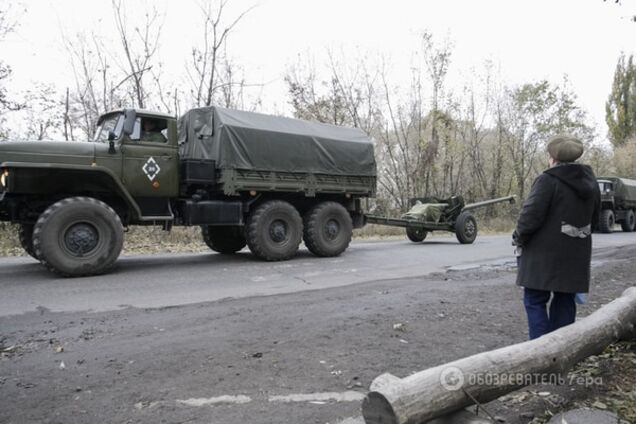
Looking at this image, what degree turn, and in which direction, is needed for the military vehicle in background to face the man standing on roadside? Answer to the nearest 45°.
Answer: approximately 45° to its left

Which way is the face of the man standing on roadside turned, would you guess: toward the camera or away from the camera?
away from the camera

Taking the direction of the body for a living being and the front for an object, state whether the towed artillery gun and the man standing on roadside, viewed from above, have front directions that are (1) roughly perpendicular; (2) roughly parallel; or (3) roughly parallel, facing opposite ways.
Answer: roughly perpendicular

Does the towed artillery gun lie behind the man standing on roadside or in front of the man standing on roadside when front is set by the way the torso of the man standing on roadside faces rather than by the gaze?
in front

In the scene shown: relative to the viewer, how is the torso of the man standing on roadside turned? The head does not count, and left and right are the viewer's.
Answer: facing away from the viewer and to the left of the viewer

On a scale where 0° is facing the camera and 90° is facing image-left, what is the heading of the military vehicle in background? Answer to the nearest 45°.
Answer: approximately 45°

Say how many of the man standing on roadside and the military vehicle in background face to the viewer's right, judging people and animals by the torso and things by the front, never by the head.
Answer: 0

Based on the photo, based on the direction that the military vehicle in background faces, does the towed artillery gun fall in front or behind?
in front

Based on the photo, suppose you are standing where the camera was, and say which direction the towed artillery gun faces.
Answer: facing away from the viewer and to the right of the viewer

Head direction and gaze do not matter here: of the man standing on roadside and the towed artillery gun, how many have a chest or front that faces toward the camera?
0

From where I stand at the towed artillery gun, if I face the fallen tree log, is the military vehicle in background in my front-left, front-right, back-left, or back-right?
back-left

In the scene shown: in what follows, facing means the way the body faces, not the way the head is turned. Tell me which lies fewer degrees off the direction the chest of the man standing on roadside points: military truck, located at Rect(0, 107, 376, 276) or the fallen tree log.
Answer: the military truck
